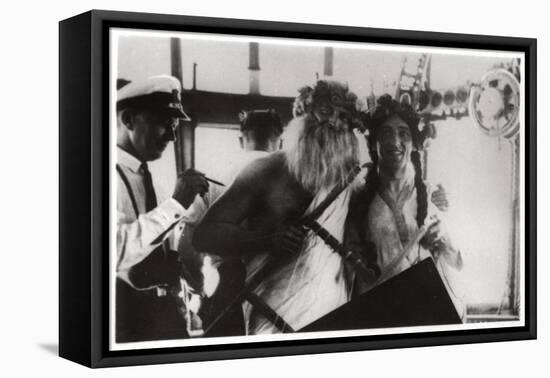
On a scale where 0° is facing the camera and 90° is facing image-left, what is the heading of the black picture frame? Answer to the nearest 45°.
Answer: approximately 315°
